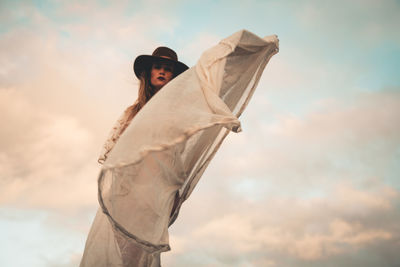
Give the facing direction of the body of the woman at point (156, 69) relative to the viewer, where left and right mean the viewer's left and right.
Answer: facing the viewer and to the right of the viewer
